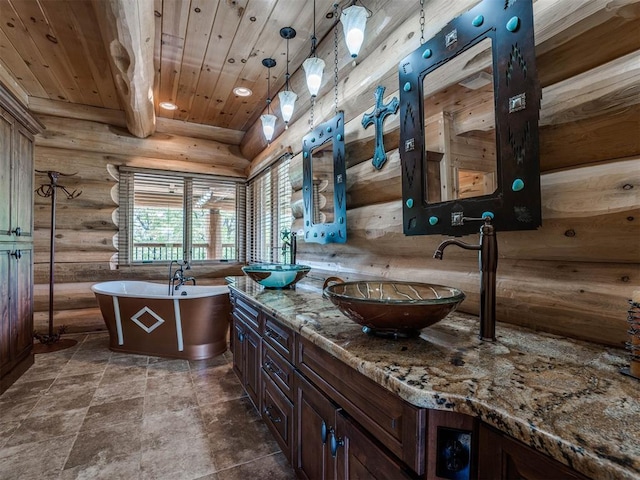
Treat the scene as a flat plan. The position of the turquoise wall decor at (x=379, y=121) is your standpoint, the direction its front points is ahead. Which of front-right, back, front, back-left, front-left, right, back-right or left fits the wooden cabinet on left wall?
front-right

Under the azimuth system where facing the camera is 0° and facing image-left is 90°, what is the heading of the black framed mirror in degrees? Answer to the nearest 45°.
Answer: approximately 45°

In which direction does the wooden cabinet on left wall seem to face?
to the viewer's right

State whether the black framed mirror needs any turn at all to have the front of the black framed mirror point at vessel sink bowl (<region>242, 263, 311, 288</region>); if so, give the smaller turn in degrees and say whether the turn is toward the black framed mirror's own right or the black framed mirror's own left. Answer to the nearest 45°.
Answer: approximately 45° to the black framed mirror's own right

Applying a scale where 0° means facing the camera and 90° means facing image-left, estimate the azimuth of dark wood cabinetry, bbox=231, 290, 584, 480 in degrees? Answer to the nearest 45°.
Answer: approximately 45°
